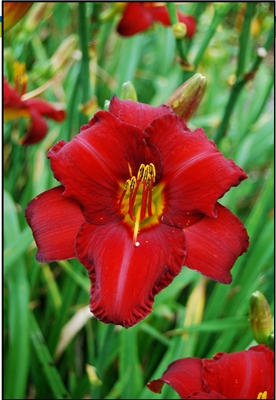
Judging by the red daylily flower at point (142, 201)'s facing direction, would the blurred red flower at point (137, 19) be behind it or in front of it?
behind

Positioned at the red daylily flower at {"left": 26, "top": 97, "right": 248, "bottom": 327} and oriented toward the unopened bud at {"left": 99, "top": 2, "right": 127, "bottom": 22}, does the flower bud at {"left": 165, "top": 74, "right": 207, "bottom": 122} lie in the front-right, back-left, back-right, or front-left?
front-right

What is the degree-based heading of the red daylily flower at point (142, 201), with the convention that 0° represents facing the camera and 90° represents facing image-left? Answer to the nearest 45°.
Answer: approximately 0°
